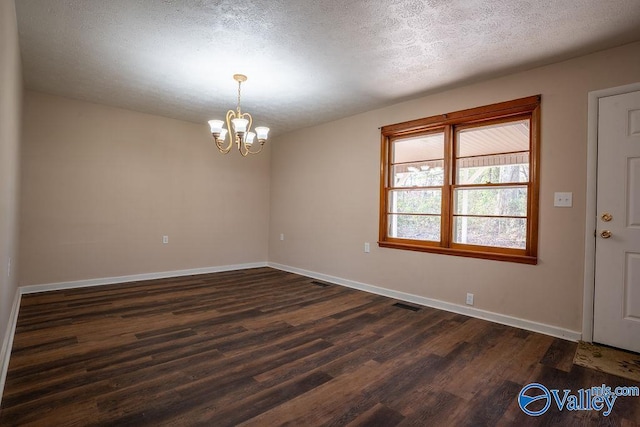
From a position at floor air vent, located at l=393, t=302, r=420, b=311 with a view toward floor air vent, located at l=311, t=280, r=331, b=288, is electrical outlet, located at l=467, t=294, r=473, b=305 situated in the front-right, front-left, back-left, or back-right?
back-right

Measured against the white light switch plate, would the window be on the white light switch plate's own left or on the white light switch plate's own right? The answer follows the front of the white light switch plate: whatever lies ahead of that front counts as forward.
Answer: on the white light switch plate's own right
